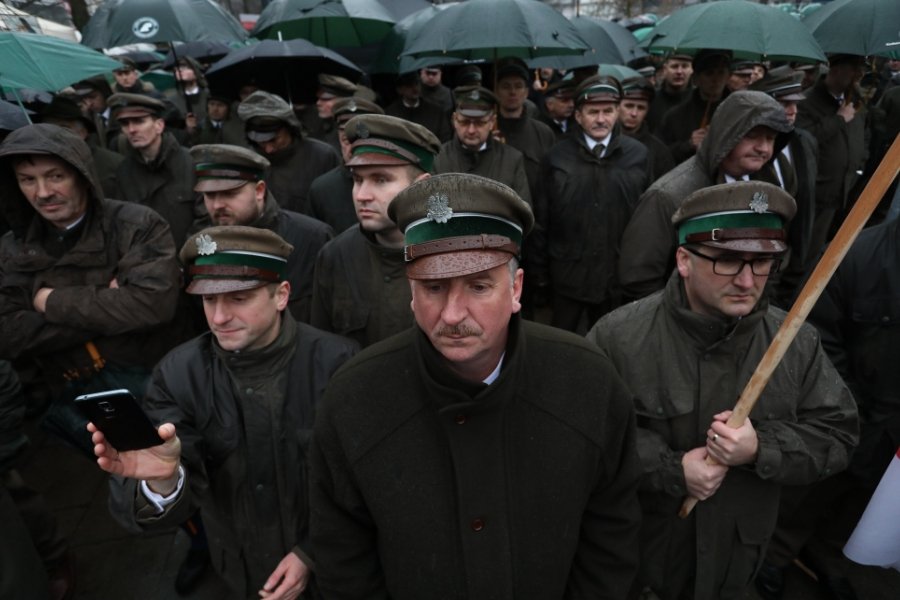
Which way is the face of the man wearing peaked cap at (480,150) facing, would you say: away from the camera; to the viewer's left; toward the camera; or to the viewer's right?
toward the camera

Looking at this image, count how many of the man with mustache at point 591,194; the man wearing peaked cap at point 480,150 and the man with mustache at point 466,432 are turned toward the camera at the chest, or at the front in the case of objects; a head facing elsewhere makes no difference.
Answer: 3

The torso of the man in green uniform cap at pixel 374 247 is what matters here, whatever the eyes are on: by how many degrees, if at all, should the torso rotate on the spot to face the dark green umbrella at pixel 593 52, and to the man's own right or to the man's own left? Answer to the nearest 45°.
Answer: approximately 180°

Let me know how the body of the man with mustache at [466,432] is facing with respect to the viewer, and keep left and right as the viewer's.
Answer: facing the viewer

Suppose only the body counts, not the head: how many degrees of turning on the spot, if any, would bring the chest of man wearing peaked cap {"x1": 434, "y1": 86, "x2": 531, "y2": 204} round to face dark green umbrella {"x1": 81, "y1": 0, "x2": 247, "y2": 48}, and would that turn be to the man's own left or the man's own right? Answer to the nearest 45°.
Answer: approximately 135° to the man's own right

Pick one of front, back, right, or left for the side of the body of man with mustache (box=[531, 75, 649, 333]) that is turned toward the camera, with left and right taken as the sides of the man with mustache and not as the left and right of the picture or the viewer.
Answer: front

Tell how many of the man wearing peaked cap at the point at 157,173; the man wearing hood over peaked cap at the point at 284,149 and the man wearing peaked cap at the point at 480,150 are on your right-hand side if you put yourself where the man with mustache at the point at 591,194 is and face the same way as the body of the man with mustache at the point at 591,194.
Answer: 3

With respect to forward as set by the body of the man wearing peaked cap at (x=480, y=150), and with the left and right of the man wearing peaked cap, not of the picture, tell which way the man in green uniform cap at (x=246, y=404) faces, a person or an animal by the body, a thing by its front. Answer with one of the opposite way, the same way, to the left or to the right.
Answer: the same way

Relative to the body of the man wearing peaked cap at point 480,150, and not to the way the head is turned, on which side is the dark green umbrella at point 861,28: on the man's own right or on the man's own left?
on the man's own left

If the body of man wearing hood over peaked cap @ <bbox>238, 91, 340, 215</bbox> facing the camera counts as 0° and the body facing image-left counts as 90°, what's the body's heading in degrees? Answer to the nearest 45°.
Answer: approximately 45°

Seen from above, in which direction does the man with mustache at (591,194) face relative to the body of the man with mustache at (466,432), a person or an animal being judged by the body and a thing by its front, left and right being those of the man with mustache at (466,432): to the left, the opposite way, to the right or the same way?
the same way

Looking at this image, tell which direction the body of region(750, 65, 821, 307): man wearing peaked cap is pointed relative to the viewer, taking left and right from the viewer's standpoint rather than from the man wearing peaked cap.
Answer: facing the viewer and to the left of the viewer

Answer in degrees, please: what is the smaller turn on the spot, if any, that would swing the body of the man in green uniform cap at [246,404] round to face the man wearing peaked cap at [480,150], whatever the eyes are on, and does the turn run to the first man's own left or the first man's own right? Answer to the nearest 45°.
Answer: approximately 180°

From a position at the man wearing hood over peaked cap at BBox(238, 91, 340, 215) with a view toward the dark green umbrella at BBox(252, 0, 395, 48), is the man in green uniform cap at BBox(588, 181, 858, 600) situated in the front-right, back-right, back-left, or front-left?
back-right

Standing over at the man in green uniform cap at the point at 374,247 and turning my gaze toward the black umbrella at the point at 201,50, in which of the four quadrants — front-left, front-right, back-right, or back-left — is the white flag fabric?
back-right
